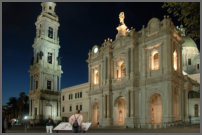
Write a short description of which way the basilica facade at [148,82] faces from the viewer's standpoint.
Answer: facing the viewer and to the left of the viewer
